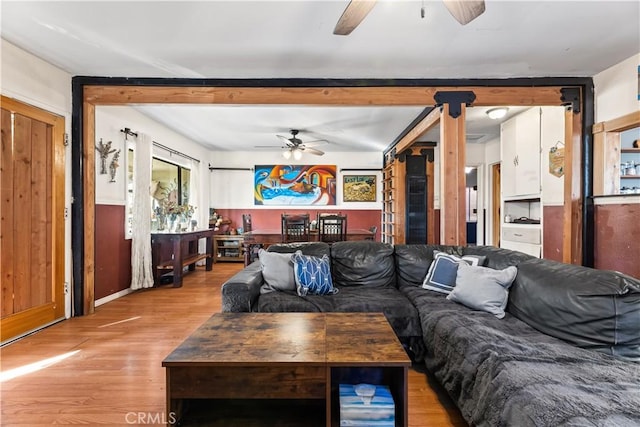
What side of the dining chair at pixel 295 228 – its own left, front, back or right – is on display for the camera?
back

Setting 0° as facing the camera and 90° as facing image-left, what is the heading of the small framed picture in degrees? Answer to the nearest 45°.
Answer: approximately 0°

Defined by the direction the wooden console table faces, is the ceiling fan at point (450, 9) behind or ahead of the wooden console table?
ahead

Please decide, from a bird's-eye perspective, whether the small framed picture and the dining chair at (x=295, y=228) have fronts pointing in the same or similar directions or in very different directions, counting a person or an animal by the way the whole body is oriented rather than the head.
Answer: very different directions

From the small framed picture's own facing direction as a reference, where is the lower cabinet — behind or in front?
in front

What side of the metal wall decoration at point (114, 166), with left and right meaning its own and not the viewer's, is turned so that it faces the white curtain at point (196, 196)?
left

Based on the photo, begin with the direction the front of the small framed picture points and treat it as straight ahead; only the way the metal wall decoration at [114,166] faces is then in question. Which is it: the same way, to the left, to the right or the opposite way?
to the left

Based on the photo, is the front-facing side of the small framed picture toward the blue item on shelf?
yes

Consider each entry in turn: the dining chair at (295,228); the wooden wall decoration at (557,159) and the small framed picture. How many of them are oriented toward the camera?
2

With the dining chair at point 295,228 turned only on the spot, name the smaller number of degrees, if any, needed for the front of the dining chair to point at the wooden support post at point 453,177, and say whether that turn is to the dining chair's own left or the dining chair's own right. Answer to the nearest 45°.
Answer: approximately 135° to the dining chair's own right

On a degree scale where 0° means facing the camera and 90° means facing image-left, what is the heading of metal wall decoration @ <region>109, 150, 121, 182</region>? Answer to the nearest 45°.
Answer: approximately 315°

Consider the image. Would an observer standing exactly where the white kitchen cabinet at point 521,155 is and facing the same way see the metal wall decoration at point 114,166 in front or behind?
in front

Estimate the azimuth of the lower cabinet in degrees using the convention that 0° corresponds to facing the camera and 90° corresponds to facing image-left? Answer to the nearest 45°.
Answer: approximately 45°
